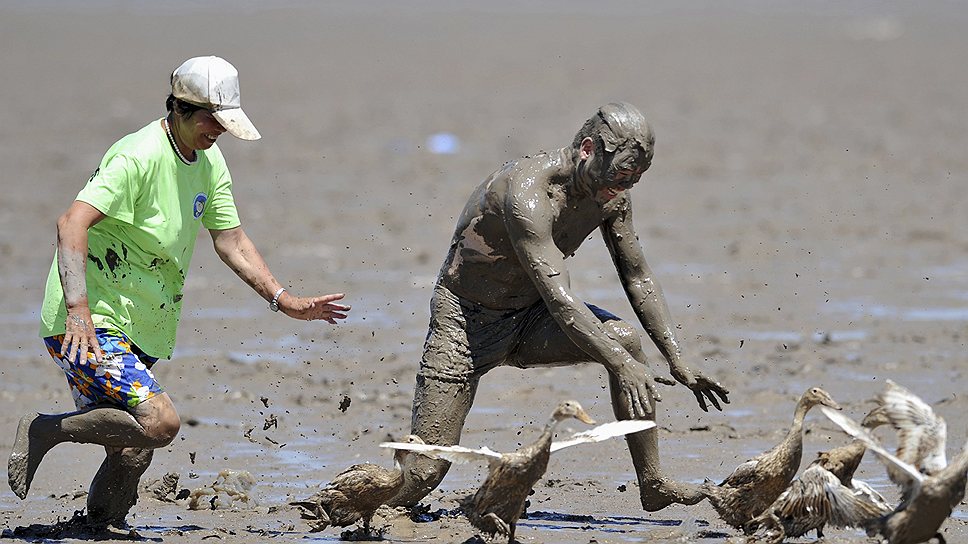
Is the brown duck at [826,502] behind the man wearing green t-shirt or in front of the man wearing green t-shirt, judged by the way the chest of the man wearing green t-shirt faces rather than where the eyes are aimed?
in front

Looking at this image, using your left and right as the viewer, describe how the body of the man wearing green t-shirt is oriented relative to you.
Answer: facing the viewer and to the right of the viewer

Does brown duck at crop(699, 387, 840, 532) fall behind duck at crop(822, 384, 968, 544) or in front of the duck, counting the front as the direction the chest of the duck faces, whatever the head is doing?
behind

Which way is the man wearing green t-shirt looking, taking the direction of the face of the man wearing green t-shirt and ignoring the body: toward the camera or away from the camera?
toward the camera

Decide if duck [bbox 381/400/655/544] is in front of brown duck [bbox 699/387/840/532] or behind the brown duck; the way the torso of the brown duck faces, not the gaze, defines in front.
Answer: behind

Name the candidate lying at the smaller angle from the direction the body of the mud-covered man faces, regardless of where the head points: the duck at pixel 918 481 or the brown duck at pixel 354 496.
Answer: the duck

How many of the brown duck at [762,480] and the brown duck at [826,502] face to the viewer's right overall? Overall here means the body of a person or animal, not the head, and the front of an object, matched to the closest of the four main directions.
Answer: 2

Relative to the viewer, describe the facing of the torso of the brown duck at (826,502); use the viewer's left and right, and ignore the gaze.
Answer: facing to the right of the viewer

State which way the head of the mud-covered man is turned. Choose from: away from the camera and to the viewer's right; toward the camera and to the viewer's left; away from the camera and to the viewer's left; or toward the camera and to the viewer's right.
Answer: toward the camera and to the viewer's right

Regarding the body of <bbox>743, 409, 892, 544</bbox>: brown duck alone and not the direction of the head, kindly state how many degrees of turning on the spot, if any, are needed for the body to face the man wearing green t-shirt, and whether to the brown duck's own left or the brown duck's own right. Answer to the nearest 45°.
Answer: approximately 180°

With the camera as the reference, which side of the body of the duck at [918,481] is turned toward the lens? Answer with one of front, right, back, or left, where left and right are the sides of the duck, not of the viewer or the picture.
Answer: right

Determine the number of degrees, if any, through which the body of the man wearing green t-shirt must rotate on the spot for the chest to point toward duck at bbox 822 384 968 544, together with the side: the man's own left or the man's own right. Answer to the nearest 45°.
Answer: approximately 45° to the man's own left

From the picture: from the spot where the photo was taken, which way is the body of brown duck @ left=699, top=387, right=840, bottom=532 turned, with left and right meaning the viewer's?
facing to the right of the viewer
